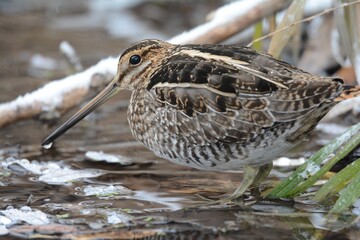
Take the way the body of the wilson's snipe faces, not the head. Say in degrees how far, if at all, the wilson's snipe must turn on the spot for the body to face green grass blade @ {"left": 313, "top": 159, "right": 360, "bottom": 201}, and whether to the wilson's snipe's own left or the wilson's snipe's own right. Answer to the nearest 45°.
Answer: approximately 180°

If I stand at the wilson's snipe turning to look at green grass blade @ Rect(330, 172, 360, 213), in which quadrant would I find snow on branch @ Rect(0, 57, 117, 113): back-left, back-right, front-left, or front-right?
back-left

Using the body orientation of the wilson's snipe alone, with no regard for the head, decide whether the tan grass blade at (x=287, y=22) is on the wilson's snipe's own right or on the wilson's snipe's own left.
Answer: on the wilson's snipe's own right

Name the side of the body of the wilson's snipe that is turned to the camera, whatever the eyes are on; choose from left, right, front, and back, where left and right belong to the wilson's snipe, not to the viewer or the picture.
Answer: left

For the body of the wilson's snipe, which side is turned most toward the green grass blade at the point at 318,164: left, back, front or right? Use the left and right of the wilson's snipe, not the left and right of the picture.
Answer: back

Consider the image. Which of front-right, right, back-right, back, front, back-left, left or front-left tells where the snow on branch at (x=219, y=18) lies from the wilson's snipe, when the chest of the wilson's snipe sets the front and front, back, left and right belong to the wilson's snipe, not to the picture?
right
